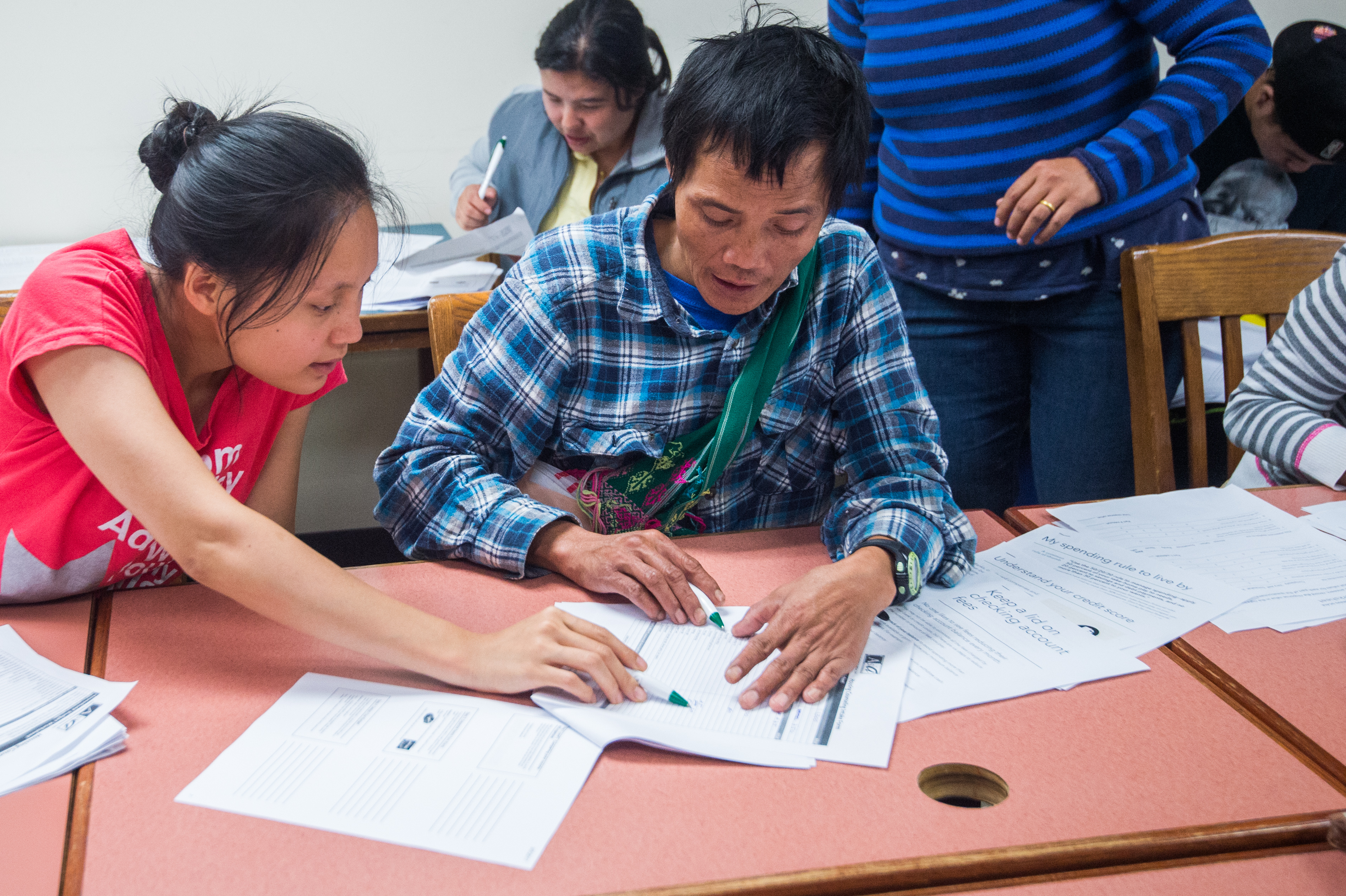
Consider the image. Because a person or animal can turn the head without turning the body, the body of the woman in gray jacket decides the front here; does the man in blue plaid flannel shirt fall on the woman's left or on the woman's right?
on the woman's left

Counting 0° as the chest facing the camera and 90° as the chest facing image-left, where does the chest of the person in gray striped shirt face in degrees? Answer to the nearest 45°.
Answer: approximately 0°

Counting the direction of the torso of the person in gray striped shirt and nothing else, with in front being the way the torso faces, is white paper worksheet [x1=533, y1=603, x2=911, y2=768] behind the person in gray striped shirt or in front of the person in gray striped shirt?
in front

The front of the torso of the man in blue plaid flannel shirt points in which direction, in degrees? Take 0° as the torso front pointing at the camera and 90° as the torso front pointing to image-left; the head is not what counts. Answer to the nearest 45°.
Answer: approximately 0°

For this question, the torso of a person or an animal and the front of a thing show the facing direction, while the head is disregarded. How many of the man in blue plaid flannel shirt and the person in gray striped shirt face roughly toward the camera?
2
